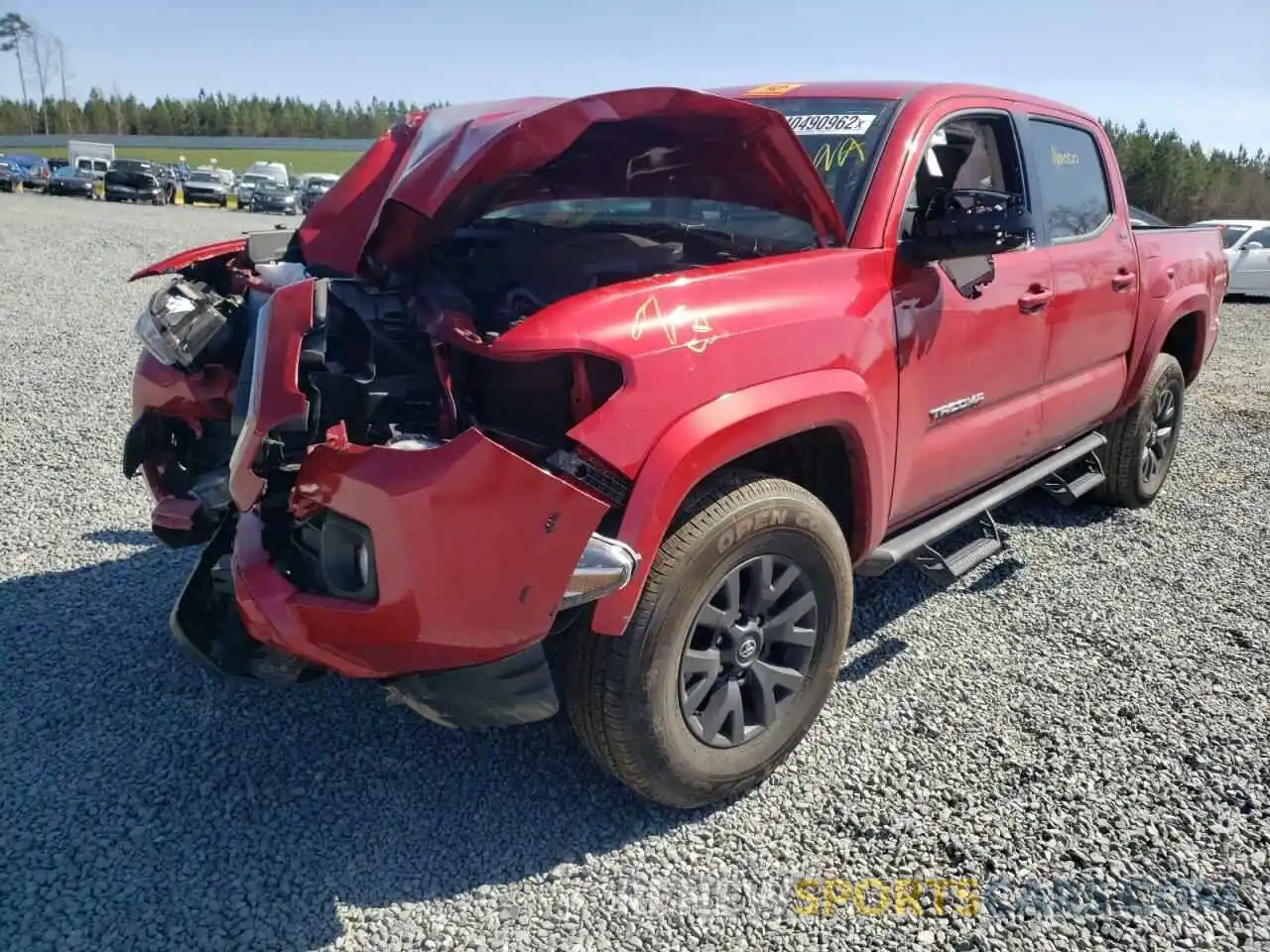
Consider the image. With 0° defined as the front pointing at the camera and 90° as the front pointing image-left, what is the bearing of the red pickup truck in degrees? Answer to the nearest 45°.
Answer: approximately 45°
